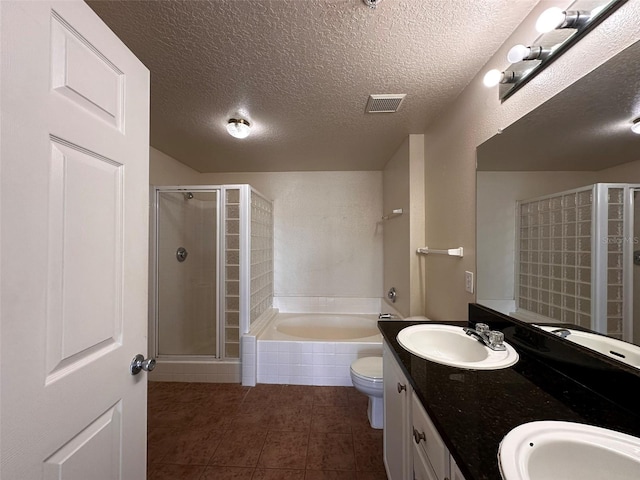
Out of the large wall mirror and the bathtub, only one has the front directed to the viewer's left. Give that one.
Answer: the large wall mirror

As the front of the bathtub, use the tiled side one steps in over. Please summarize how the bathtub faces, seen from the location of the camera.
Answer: facing the viewer

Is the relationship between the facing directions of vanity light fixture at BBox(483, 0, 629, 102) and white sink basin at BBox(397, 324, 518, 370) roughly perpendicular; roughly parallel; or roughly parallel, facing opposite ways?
roughly parallel

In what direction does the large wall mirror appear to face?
to the viewer's left

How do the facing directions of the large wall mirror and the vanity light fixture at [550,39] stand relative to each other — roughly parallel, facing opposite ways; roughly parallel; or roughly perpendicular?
roughly parallel

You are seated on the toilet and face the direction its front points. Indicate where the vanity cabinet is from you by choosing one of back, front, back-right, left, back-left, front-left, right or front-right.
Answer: left

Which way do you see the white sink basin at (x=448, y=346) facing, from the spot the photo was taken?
facing to the left of the viewer

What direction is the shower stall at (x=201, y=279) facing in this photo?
toward the camera

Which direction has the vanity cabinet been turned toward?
to the viewer's left

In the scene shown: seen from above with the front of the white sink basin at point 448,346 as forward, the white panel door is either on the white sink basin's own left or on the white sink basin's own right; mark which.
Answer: on the white sink basin's own left

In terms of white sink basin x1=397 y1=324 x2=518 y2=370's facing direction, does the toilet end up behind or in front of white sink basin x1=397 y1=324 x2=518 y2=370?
in front

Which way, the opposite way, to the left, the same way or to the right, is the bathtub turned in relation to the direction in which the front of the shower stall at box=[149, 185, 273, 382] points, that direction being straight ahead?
the same way
